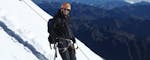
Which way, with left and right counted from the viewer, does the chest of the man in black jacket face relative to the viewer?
facing the viewer and to the right of the viewer
